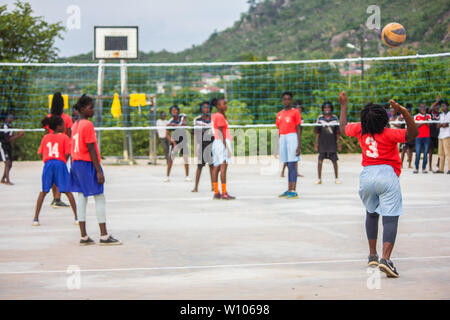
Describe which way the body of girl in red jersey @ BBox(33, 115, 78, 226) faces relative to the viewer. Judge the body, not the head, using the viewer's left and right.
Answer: facing away from the viewer

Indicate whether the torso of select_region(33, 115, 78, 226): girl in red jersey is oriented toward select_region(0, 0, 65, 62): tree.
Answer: yes

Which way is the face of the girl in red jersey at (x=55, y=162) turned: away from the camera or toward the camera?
away from the camera

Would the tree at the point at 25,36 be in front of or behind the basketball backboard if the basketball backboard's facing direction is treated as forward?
behind

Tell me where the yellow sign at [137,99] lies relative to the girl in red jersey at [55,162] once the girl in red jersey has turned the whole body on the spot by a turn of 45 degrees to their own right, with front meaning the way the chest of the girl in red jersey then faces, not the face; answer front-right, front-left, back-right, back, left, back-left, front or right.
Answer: front-left

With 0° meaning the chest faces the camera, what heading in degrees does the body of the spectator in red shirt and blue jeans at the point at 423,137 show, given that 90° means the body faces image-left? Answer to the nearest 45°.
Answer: approximately 0°

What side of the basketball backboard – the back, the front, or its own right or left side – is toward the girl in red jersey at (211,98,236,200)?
front

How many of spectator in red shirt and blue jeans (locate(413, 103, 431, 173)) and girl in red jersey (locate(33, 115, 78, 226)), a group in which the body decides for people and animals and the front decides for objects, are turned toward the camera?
1

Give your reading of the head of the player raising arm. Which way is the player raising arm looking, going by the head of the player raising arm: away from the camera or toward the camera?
away from the camera

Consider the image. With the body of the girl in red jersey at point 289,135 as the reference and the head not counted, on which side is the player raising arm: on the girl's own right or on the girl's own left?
on the girl's own left

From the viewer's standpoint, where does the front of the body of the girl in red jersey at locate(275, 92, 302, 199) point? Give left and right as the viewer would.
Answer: facing the viewer and to the left of the viewer

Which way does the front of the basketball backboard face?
toward the camera

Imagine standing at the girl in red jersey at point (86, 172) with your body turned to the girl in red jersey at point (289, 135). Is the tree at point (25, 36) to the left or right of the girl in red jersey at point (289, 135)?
left

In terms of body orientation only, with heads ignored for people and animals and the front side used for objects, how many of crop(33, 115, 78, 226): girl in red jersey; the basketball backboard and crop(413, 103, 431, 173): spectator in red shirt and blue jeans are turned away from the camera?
1
